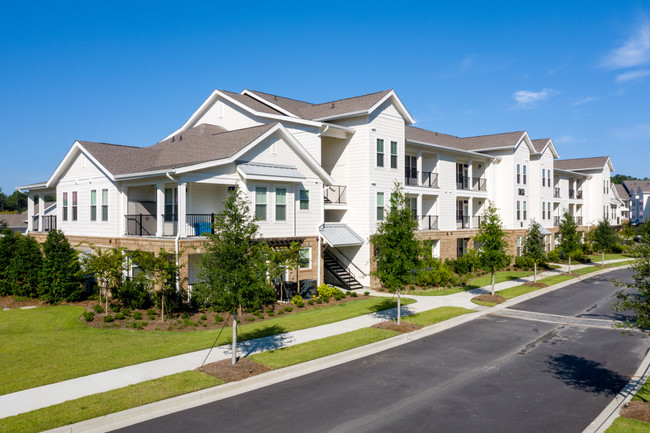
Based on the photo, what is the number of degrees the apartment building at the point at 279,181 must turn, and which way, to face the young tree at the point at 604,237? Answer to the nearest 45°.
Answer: approximately 90° to its left

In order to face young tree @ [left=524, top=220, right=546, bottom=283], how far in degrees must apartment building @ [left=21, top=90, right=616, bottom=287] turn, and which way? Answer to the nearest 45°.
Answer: approximately 90° to its left

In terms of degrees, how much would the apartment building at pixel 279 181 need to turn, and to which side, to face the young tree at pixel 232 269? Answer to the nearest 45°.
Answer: approximately 45° to its right

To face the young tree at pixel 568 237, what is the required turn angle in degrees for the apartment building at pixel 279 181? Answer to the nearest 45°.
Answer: approximately 90° to its left

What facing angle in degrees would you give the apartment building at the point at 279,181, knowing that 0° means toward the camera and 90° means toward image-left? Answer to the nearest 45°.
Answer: approximately 315°

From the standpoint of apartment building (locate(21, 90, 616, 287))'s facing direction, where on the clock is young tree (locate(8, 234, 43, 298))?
The young tree is roughly at 4 o'clock from the apartment building.
